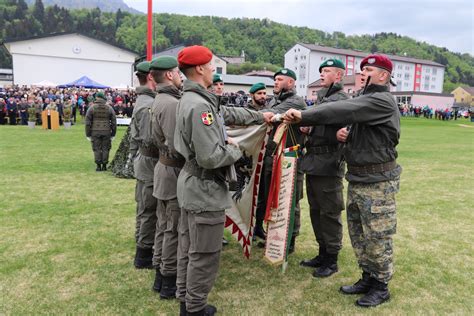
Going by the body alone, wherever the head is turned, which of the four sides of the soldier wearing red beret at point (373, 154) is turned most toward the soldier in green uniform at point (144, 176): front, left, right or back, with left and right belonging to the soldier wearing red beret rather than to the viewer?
front

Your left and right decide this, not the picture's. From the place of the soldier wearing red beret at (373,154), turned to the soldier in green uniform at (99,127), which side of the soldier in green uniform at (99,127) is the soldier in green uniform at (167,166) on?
left

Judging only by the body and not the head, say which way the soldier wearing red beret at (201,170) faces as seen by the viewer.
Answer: to the viewer's right

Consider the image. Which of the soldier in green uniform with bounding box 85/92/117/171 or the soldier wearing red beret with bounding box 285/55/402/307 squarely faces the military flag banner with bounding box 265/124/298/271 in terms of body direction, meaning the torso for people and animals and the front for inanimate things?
the soldier wearing red beret

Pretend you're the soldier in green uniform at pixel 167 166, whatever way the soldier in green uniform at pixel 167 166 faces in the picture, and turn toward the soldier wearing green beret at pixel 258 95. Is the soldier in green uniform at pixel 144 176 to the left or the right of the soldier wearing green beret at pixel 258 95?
left

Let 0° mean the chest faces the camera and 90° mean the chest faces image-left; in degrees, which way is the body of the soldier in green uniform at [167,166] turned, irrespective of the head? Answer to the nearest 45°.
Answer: approximately 225°

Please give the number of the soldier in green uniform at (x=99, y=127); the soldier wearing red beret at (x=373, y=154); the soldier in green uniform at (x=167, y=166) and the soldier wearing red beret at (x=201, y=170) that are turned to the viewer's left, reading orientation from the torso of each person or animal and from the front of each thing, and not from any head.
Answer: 1

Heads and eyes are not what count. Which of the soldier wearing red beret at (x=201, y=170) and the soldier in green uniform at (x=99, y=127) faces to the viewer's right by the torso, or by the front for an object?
the soldier wearing red beret

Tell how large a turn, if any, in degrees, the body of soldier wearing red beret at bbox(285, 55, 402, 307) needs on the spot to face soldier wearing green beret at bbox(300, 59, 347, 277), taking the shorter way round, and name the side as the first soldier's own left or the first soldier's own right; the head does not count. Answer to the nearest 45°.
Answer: approximately 45° to the first soldier's own right

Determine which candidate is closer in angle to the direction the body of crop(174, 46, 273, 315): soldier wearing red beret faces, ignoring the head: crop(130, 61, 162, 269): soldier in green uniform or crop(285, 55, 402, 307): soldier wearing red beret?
the soldier wearing red beret

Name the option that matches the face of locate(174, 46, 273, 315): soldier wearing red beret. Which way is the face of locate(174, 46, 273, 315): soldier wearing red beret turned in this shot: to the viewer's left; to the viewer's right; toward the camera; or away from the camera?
to the viewer's right

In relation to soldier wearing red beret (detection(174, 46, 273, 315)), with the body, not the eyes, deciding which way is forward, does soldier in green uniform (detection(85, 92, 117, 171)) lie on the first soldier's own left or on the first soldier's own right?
on the first soldier's own left

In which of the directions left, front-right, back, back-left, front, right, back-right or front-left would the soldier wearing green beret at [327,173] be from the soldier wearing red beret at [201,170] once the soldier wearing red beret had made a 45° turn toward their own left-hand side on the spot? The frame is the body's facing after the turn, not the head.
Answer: front

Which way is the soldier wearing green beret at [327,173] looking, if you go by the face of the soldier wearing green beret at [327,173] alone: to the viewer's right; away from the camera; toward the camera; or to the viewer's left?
to the viewer's left

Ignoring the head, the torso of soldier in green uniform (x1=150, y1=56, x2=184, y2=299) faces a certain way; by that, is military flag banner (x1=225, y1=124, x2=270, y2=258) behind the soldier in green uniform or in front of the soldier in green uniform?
in front
